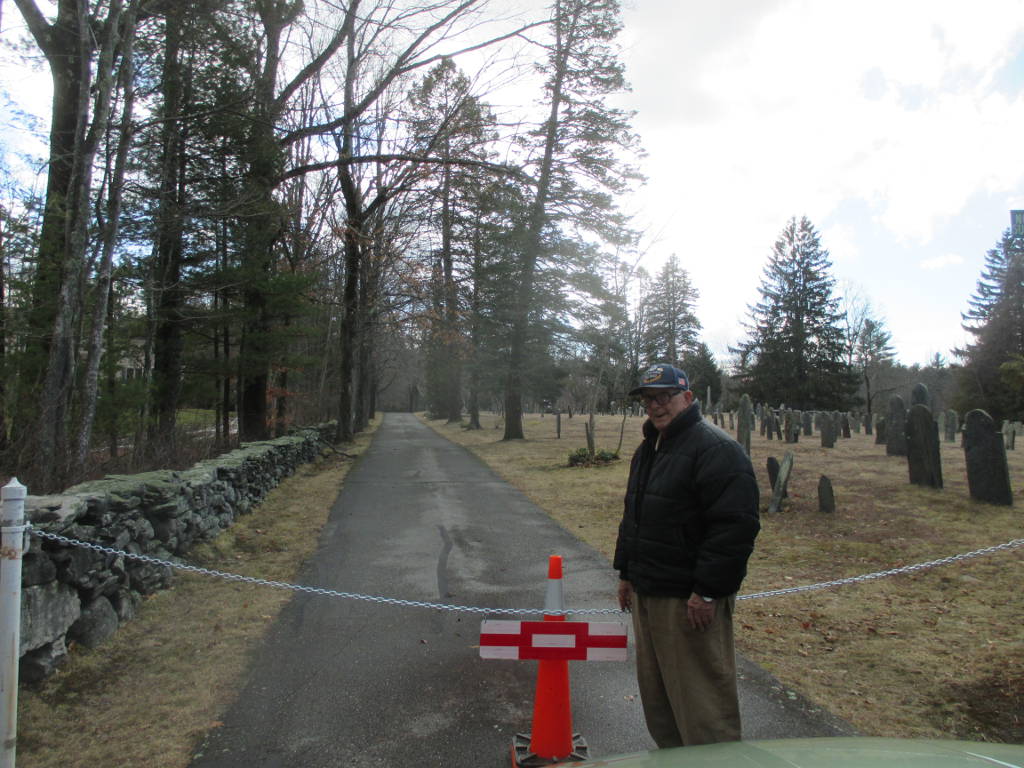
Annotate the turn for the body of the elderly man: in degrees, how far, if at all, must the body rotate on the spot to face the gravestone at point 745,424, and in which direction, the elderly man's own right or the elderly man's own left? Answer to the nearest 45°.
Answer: approximately 135° to the elderly man's own right

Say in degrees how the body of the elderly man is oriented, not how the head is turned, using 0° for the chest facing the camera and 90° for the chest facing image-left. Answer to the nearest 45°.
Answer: approximately 45°

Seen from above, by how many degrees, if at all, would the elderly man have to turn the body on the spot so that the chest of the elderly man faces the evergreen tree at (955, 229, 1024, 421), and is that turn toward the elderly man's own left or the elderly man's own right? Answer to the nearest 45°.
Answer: approximately 180°

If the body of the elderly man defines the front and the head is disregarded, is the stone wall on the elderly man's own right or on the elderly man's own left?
on the elderly man's own right

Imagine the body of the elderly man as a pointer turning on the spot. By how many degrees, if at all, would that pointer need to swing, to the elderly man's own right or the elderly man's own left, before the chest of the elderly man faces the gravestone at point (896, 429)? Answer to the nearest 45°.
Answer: approximately 135° to the elderly man's own right

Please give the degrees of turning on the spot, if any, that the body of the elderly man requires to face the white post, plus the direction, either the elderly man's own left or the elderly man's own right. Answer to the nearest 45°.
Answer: approximately 45° to the elderly man's own right

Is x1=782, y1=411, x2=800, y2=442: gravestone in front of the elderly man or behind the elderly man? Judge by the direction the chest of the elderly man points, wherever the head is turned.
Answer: behind
